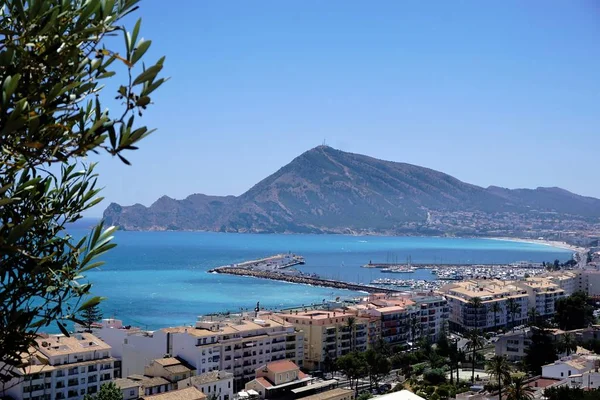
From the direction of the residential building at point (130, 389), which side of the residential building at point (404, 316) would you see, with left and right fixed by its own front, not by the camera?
right

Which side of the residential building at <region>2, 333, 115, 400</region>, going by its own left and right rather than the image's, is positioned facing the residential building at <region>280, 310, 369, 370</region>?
left

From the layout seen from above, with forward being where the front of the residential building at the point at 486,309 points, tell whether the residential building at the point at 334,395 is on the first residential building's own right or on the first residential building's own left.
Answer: on the first residential building's own right

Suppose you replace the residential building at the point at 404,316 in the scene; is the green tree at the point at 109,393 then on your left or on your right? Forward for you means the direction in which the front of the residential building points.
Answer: on your right

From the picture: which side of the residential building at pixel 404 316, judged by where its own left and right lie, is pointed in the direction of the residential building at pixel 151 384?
right

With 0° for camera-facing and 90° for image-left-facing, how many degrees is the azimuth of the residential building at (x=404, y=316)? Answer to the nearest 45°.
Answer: approximately 315°

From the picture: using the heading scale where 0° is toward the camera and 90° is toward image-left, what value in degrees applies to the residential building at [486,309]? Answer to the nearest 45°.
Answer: approximately 315°
